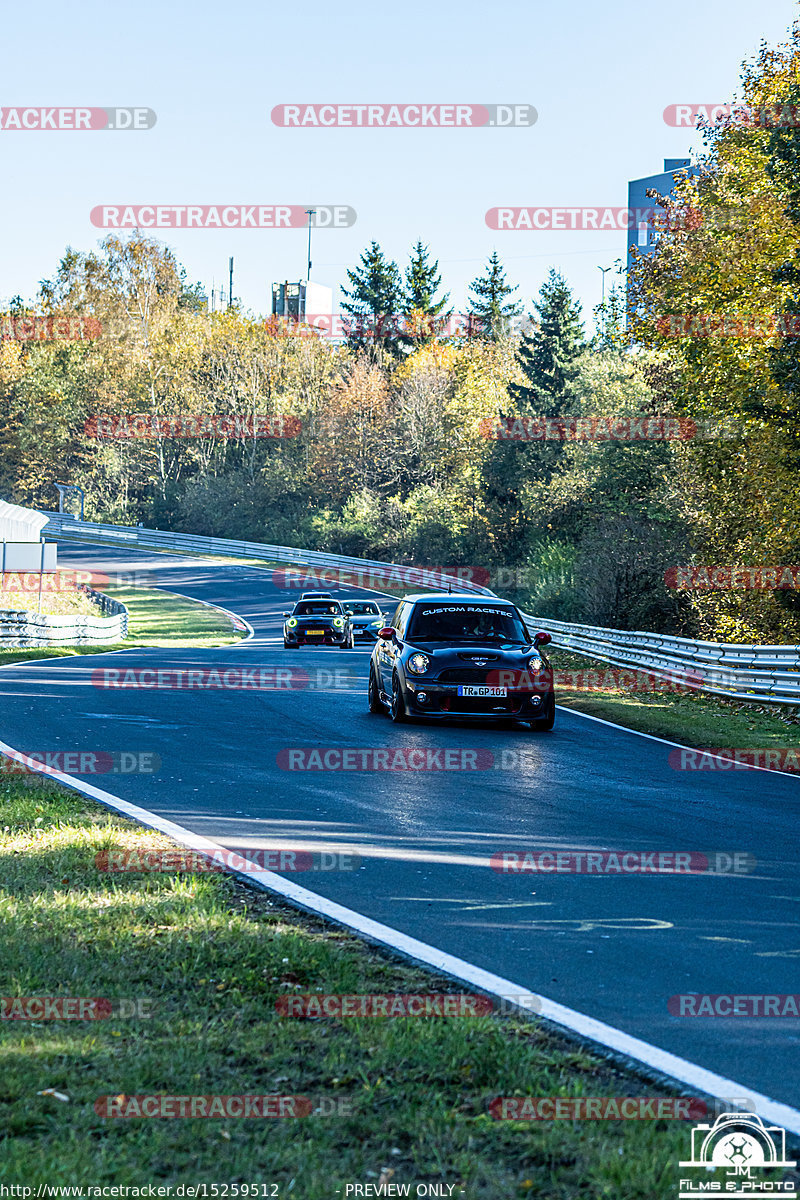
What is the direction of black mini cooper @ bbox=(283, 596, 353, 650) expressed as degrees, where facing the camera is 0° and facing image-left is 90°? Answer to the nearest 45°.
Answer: approximately 0°

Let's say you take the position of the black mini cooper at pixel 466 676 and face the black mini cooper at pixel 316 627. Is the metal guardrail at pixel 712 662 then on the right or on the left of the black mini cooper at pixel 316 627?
right

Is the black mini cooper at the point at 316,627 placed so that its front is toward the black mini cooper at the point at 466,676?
yes

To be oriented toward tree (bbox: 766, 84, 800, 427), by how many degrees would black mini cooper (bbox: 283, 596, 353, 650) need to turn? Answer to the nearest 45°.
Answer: approximately 45° to its left

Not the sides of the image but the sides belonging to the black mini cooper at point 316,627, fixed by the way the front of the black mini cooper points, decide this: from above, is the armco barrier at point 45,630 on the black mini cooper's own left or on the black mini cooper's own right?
on the black mini cooper's own right
